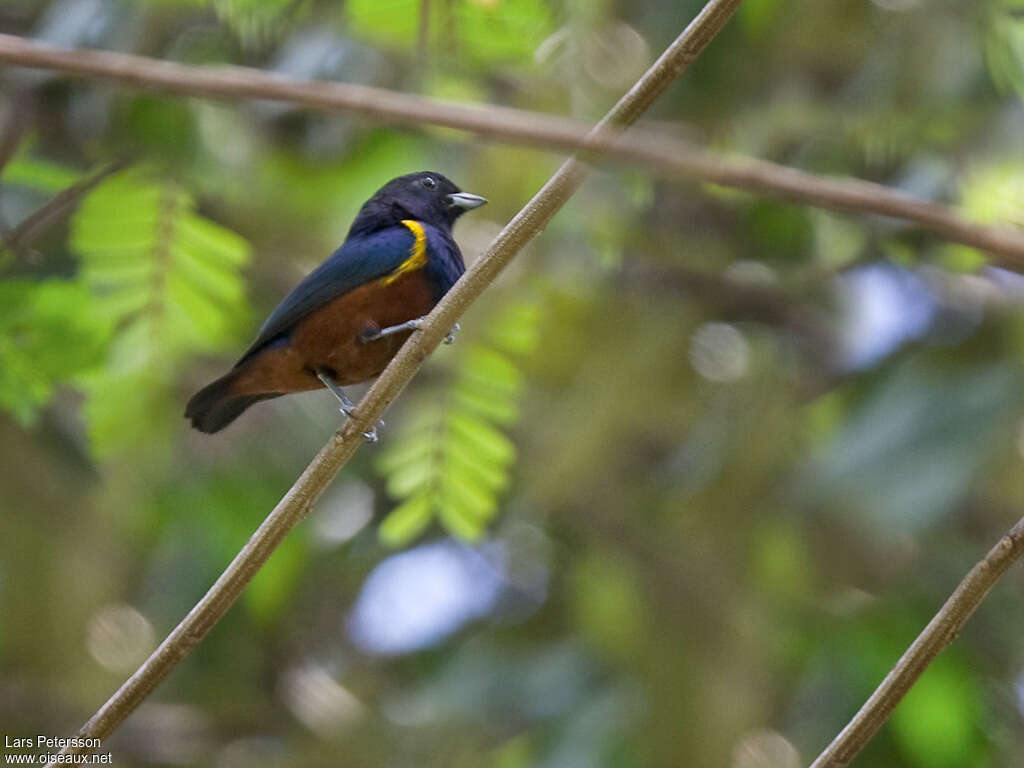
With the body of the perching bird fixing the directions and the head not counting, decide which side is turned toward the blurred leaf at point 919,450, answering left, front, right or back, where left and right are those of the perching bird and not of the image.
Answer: front

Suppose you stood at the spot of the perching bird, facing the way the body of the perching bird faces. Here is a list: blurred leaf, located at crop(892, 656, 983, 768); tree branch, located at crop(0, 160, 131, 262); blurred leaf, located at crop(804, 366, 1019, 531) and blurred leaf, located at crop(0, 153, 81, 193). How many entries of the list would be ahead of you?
2

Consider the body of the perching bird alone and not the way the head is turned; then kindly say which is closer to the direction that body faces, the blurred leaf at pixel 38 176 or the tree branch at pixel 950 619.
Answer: the tree branch

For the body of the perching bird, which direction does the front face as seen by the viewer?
to the viewer's right

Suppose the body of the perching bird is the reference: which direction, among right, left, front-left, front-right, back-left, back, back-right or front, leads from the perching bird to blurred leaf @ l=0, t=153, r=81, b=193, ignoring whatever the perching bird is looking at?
back-left

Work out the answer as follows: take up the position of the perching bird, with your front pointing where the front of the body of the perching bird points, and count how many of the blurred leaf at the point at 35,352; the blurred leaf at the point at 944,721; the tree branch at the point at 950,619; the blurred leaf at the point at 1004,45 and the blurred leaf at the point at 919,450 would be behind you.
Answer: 1

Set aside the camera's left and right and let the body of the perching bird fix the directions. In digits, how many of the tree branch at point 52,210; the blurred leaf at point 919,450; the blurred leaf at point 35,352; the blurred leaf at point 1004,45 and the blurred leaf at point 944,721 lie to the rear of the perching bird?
2

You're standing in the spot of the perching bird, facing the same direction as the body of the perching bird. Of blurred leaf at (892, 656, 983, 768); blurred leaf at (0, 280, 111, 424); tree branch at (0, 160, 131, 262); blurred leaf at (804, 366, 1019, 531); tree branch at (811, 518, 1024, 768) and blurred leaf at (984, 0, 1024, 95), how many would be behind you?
2

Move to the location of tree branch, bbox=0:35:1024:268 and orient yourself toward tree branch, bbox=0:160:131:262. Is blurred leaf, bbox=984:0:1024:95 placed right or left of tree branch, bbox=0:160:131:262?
right

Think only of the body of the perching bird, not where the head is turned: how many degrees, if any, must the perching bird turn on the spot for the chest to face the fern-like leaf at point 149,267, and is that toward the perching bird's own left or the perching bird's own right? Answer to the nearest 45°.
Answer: approximately 135° to the perching bird's own left

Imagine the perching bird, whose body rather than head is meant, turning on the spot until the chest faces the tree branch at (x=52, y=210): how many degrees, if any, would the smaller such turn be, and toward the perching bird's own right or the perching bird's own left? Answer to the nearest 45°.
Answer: approximately 180°

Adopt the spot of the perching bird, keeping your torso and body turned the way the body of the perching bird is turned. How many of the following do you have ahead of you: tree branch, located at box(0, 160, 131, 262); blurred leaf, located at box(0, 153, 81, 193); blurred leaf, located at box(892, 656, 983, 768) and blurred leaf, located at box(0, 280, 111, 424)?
1

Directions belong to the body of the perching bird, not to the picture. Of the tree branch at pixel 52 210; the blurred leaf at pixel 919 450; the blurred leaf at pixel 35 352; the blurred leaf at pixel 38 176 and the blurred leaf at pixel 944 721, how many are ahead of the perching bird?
2

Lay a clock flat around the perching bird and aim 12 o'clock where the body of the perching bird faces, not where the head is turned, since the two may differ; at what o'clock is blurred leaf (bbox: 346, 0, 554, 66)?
The blurred leaf is roughly at 10 o'clock from the perching bird.
